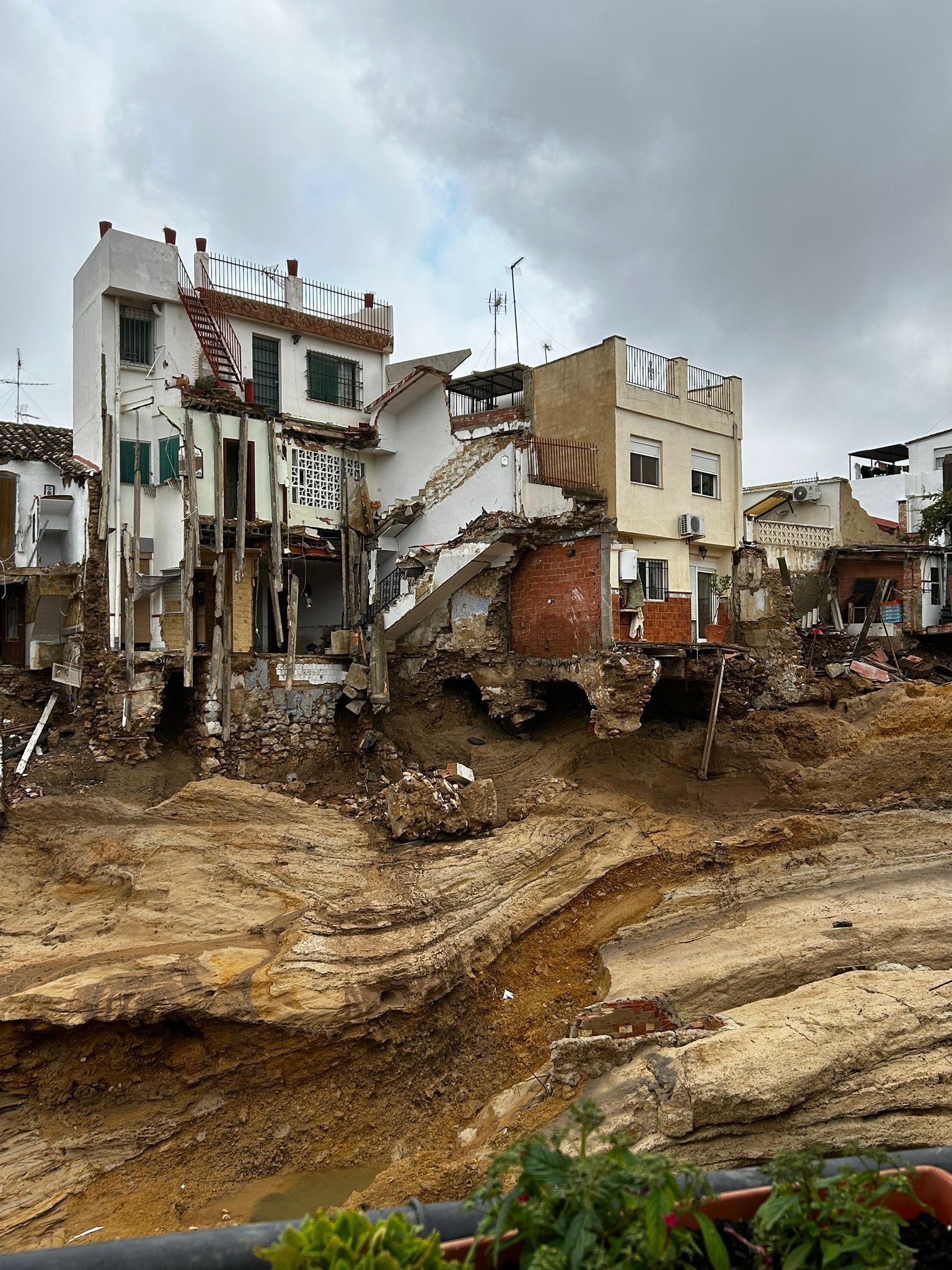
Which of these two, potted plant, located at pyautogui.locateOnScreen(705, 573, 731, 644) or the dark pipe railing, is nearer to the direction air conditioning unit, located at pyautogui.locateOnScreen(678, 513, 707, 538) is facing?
the dark pipe railing

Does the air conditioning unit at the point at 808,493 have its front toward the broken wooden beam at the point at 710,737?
yes

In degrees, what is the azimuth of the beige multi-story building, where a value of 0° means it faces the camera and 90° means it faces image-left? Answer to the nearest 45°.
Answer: approximately 315°

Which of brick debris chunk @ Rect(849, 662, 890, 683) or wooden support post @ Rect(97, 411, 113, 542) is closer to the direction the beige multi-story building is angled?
the brick debris chunk

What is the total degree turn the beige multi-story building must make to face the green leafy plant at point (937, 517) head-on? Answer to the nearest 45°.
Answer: approximately 90° to its left

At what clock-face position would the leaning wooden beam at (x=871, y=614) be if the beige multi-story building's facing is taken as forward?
The leaning wooden beam is roughly at 9 o'clock from the beige multi-story building.

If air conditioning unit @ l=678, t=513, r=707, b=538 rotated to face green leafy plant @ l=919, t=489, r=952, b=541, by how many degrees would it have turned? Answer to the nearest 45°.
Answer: approximately 90° to its left

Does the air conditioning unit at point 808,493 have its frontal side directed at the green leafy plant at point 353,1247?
yes

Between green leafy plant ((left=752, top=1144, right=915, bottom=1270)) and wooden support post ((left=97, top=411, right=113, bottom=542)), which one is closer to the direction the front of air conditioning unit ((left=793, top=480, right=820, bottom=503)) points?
the green leafy plant

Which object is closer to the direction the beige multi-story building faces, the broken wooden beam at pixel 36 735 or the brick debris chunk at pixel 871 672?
the brick debris chunk

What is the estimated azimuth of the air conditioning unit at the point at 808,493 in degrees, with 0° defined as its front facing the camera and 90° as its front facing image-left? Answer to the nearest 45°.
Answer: approximately 0°

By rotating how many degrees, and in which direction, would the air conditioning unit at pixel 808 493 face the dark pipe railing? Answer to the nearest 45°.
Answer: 0° — it already faces it

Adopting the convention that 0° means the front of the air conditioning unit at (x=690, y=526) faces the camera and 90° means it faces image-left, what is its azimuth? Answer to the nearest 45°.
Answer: approximately 315°
